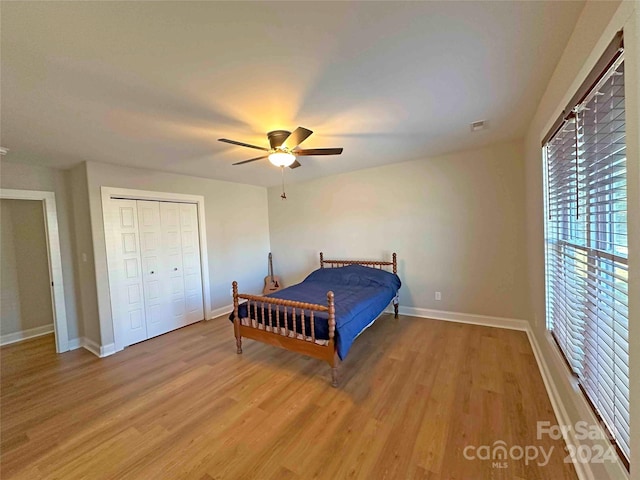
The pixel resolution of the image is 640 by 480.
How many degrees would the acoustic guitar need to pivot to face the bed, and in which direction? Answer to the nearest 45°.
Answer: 0° — it already faces it

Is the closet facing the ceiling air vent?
yes

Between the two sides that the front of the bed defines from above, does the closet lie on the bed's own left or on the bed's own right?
on the bed's own right

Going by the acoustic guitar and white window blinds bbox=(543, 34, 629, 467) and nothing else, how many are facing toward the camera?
1

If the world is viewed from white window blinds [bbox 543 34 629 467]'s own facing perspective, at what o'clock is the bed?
The bed is roughly at 12 o'clock from the white window blinds.

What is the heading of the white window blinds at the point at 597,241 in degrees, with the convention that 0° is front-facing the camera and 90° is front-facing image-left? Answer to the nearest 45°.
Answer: approximately 90°

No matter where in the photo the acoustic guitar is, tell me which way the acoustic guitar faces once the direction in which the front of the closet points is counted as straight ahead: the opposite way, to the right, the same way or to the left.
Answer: to the right

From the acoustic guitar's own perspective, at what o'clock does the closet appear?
The closet is roughly at 2 o'clock from the acoustic guitar.
